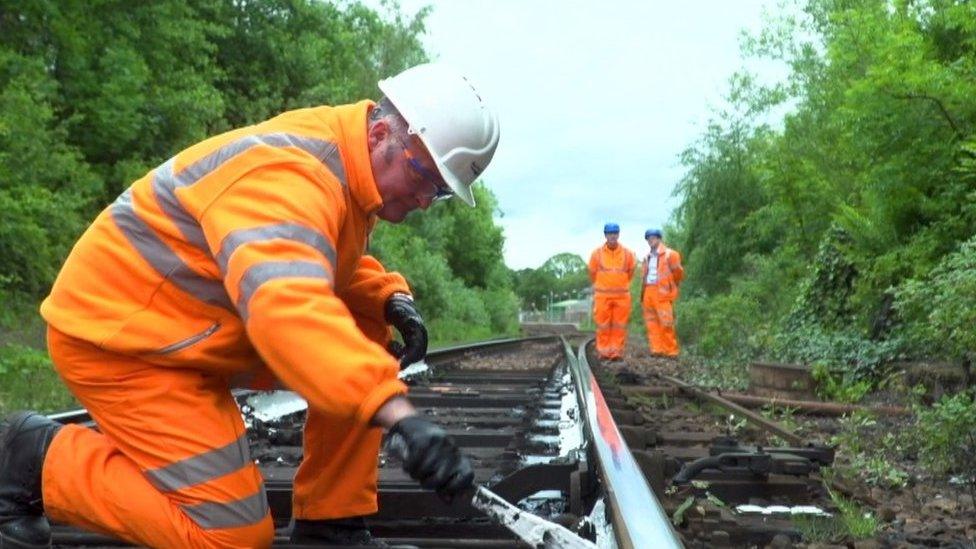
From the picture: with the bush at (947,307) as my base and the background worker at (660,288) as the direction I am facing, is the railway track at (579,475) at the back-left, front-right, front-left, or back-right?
back-left

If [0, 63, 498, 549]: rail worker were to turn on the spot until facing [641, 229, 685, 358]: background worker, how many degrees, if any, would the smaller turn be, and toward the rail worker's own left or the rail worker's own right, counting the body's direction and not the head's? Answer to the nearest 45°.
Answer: approximately 45° to the rail worker's own left

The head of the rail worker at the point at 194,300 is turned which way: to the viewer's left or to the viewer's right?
to the viewer's right

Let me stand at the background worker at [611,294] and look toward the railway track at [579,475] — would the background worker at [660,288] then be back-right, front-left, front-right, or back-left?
back-left

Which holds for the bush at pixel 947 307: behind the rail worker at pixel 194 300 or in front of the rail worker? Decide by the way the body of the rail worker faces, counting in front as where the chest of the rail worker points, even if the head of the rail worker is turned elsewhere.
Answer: in front

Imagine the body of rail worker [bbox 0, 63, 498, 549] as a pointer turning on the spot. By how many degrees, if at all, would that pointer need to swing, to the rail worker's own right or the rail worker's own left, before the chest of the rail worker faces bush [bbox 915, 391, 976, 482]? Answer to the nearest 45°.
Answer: approximately 45° to the rail worker's own left

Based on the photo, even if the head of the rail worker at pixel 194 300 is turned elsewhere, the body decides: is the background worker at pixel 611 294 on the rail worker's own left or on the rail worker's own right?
on the rail worker's own left

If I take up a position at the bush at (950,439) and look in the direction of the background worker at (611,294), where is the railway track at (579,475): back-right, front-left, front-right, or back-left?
back-left

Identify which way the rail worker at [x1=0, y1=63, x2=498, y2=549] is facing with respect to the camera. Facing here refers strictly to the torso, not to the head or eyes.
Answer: to the viewer's right
